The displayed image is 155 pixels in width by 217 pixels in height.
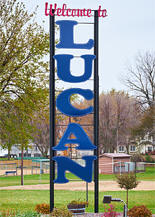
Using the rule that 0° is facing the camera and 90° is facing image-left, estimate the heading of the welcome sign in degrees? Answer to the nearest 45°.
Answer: approximately 0°

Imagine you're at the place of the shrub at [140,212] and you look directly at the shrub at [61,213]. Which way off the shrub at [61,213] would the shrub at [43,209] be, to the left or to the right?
right
